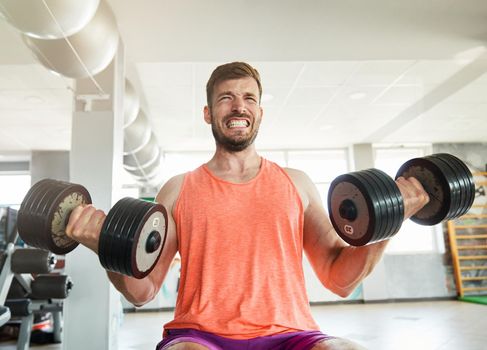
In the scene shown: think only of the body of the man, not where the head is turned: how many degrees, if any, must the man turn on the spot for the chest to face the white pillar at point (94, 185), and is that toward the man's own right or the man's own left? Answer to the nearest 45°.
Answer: approximately 135° to the man's own right

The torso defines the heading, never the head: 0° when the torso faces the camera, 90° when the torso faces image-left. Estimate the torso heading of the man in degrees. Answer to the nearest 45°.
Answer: approximately 0°
